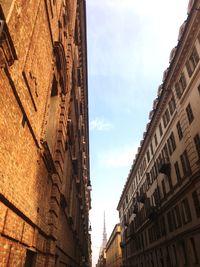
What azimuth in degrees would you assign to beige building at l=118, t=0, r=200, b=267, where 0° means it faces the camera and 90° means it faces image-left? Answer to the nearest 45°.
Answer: approximately 90°

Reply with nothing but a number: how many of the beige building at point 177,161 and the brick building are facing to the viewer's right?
1

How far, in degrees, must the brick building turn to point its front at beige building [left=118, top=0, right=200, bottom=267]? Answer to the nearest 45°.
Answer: approximately 45° to its left

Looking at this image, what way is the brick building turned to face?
to the viewer's right
